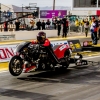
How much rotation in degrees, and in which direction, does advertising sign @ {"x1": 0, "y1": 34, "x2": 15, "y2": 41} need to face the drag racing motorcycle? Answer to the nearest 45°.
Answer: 0° — it already faces it

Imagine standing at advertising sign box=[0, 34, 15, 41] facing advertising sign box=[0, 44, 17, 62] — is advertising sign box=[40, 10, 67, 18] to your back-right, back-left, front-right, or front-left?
back-left

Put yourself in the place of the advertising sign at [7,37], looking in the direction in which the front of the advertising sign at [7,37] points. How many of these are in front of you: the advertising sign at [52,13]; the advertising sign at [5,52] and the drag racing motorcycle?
2

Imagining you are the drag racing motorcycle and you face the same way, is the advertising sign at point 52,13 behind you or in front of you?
behind

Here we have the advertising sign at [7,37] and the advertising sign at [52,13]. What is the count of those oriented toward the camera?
2

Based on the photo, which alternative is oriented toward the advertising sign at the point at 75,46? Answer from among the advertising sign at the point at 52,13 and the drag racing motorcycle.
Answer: the advertising sign at the point at 52,13

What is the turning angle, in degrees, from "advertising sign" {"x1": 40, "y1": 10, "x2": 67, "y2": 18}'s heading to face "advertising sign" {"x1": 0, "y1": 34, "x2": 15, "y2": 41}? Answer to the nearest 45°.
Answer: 0° — it already faces it

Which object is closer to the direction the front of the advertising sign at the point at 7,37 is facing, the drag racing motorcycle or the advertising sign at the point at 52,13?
the drag racing motorcycle

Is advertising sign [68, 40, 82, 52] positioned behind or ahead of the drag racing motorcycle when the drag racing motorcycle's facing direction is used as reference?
behind

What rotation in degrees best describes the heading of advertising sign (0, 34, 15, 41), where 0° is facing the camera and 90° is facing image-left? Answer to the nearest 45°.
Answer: approximately 0°

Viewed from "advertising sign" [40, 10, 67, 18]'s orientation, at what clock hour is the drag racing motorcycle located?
The drag racing motorcycle is roughly at 12 o'clock from the advertising sign.
